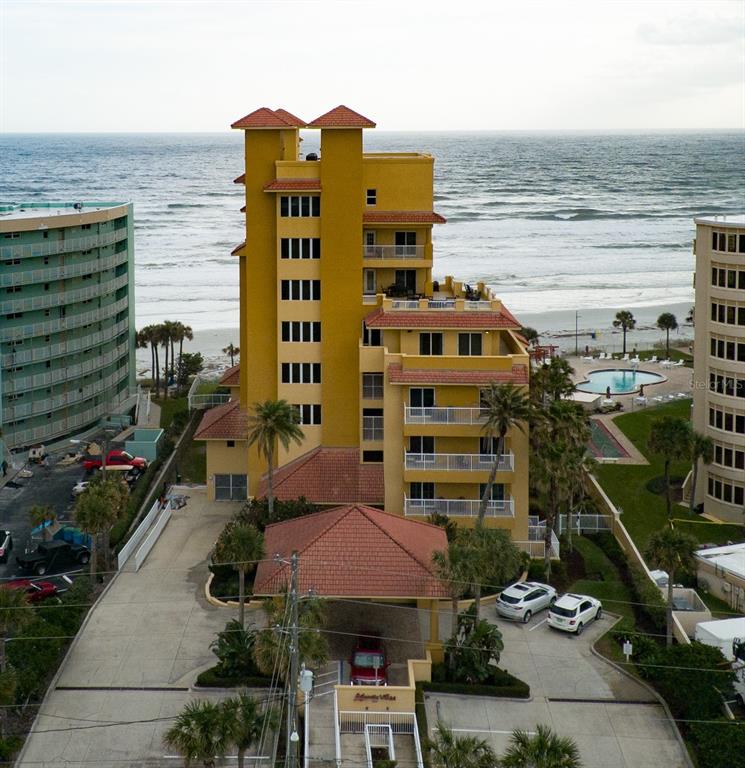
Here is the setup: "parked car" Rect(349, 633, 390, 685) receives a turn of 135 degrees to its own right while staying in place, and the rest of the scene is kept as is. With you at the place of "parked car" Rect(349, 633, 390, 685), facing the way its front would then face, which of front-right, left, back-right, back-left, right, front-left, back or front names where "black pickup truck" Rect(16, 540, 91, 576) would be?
front

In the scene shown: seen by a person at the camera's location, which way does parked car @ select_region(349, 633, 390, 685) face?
facing the viewer

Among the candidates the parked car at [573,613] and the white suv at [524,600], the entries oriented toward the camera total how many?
0

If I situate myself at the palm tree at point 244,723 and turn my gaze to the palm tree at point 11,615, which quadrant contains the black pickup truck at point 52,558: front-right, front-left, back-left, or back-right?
front-right

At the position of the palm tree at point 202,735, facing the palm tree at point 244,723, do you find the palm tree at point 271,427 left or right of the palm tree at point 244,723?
left

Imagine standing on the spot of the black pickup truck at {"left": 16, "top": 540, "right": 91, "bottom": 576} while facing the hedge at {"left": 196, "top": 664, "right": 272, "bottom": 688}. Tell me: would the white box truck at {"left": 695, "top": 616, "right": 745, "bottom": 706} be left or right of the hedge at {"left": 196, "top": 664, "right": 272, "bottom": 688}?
left

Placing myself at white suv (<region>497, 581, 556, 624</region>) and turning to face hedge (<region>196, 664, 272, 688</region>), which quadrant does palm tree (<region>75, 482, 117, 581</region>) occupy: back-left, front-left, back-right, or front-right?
front-right

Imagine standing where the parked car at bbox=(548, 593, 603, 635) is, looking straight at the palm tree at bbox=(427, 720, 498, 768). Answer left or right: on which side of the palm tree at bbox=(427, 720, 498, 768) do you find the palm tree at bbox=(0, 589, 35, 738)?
right
